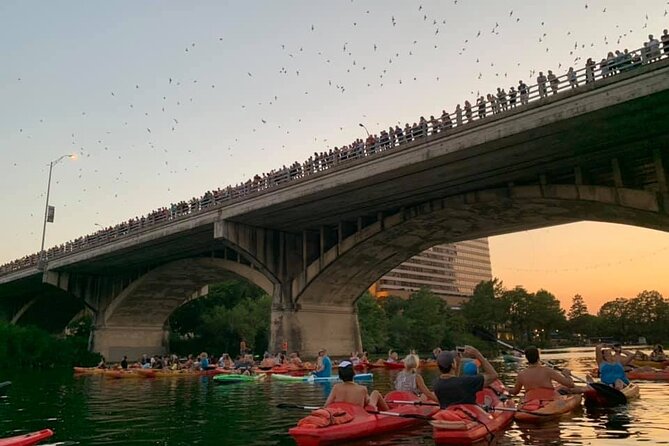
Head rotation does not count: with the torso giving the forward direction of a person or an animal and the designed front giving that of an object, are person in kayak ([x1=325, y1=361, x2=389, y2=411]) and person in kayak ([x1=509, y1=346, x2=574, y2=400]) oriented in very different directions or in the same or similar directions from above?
same or similar directions

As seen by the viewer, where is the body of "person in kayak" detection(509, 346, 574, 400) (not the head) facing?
away from the camera

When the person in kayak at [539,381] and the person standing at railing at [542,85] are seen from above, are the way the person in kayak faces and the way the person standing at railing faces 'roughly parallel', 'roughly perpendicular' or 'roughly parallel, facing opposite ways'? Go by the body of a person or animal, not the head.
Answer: roughly parallel, facing opposite ways

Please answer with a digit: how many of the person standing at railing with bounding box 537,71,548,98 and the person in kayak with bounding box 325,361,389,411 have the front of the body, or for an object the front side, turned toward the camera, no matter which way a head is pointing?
1

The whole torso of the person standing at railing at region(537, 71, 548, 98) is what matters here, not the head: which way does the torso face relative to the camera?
toward the camera

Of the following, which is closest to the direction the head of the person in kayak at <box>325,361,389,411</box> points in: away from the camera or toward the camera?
away from the camera

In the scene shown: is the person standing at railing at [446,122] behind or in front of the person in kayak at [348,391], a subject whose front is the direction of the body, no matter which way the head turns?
in front

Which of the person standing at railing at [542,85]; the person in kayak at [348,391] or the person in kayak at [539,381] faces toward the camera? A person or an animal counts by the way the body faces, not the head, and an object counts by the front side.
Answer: the person standing at railing

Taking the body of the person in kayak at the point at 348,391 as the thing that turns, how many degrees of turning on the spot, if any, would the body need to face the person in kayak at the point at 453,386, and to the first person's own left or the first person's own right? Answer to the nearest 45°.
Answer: approximately 45° to the first person's own right

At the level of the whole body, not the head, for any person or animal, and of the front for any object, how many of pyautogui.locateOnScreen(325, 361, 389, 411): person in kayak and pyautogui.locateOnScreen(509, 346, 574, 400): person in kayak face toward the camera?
0

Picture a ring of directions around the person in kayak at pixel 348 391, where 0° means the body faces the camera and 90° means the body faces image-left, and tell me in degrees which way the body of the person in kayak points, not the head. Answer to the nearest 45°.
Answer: approximately 225°

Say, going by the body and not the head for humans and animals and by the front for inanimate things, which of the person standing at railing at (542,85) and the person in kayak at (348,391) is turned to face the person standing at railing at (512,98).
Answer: the person in kayak

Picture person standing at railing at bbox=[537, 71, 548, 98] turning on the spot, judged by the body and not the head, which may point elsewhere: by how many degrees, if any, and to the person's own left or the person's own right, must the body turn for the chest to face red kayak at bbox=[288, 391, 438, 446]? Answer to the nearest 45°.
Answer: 0° — they already face it
